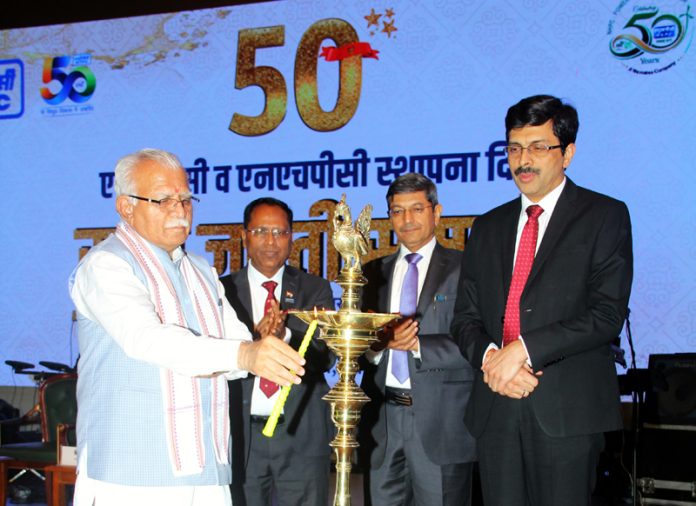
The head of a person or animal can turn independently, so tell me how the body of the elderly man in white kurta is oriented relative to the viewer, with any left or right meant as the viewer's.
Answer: facing the viewer and to the right of the viewer

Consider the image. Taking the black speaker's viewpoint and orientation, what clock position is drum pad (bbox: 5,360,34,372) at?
The drum pad is roughly at 3 o'clock from the black speaker.

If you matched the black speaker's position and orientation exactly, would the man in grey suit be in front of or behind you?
in front

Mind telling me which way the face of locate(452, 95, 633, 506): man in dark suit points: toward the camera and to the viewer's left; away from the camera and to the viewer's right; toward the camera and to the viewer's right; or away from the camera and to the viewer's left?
toward the camera and to the viewer's left

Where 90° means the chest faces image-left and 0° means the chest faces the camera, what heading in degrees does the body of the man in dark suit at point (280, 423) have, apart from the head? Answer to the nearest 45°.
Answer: approximately 0°

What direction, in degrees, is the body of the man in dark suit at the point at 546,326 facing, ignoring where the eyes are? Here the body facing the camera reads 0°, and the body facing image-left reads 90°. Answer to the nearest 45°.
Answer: approximately 45°

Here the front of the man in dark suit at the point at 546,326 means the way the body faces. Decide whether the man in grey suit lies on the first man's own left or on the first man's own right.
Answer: on the first man's own right

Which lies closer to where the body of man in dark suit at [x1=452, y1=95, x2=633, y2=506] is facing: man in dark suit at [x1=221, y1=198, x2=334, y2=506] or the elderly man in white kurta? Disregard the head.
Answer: the elderly man in white kurta

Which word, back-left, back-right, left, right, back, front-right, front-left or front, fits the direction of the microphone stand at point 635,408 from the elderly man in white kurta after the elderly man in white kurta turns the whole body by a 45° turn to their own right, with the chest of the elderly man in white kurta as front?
back-left
